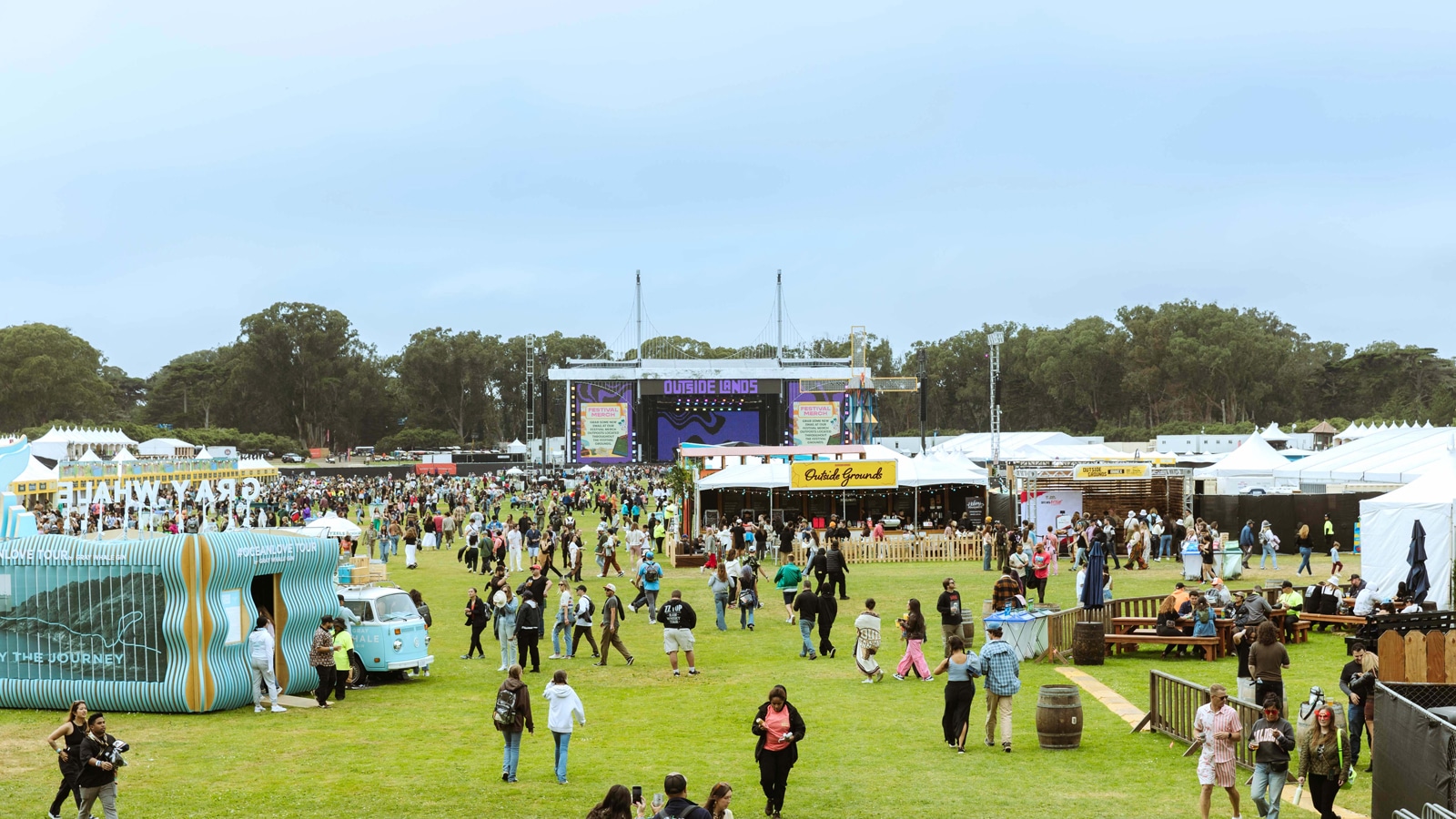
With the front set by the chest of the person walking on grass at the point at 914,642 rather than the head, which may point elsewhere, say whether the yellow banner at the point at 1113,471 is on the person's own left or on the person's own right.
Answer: on the person's own right

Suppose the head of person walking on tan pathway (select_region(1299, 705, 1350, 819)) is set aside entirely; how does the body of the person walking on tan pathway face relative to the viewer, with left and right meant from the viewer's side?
facing the viewer

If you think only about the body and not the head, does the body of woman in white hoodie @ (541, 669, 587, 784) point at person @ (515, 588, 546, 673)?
yes

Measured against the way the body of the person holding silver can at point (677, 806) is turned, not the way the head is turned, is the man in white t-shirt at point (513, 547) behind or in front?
in front

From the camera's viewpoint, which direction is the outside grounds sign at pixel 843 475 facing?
toward the camera

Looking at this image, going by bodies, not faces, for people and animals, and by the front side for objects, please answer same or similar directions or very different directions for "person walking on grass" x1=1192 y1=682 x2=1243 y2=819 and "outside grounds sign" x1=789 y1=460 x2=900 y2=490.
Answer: same or similar directions

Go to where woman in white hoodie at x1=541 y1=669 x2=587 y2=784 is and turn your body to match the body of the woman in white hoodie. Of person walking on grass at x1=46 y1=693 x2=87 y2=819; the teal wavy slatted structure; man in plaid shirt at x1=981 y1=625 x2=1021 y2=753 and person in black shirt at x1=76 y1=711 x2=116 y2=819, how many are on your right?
1

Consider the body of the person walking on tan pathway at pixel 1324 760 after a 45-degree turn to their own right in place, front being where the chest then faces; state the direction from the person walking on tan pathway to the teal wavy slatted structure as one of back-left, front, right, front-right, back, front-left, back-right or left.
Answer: front-right

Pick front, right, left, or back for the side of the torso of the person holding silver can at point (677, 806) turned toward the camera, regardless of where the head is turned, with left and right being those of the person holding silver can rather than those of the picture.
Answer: back

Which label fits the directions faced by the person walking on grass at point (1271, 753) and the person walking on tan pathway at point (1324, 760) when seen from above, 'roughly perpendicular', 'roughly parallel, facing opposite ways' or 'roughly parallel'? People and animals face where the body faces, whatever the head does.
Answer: roughly parallel

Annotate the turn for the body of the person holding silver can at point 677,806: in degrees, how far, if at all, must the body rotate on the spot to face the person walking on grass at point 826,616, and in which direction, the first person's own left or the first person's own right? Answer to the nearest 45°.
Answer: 0° — they already face them

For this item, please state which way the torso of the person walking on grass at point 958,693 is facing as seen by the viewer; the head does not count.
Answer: away from the camera
